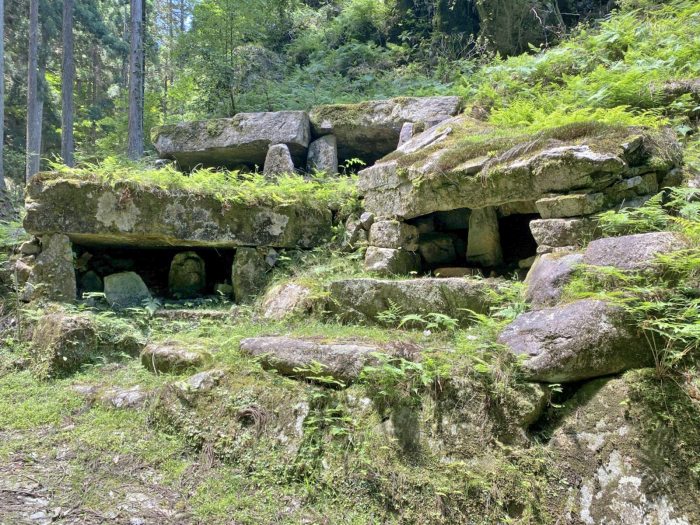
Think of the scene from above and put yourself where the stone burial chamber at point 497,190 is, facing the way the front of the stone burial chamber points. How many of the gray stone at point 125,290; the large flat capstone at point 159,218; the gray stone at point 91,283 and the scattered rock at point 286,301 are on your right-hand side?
4

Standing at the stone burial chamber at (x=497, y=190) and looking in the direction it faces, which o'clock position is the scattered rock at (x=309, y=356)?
The scattered rock is roughly at 1 o'clock from the stone burial chamber.

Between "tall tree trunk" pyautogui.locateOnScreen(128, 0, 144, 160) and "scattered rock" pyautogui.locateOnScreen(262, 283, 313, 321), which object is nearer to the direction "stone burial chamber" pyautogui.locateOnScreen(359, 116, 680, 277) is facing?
the scattered rock

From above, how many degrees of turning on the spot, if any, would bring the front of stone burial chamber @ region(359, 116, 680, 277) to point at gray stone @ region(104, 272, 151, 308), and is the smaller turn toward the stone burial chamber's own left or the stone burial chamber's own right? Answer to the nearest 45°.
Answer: approximately 90° to the stone burial chamber's own right

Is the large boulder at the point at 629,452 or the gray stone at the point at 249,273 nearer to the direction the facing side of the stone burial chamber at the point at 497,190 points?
the large boulder

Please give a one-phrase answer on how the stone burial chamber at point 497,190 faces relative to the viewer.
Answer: facing the viewer

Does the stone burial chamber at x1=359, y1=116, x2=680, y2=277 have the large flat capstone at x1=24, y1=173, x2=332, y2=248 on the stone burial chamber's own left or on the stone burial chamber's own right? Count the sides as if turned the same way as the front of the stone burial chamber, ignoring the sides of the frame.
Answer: on the stone burial chamber's own right

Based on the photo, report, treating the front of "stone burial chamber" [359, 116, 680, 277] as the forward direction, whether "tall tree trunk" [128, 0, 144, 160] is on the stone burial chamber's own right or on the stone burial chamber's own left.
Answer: on the stone burial chamber's own right

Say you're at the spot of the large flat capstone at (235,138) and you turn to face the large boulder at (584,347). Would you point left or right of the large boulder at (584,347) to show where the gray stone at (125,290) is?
right

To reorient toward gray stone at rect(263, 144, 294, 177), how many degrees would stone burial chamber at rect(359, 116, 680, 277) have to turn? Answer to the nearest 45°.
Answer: approximately 135° to its right

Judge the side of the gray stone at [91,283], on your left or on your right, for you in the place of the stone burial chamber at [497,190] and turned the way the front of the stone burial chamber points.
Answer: on your right

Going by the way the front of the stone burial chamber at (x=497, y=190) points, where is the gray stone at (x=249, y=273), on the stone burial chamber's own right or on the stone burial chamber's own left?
on the stone burial chamber's own right

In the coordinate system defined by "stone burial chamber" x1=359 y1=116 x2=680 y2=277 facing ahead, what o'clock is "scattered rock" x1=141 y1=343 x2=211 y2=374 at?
The scattered rock is roughly at 2 o'clock from the stone burial chamber.
